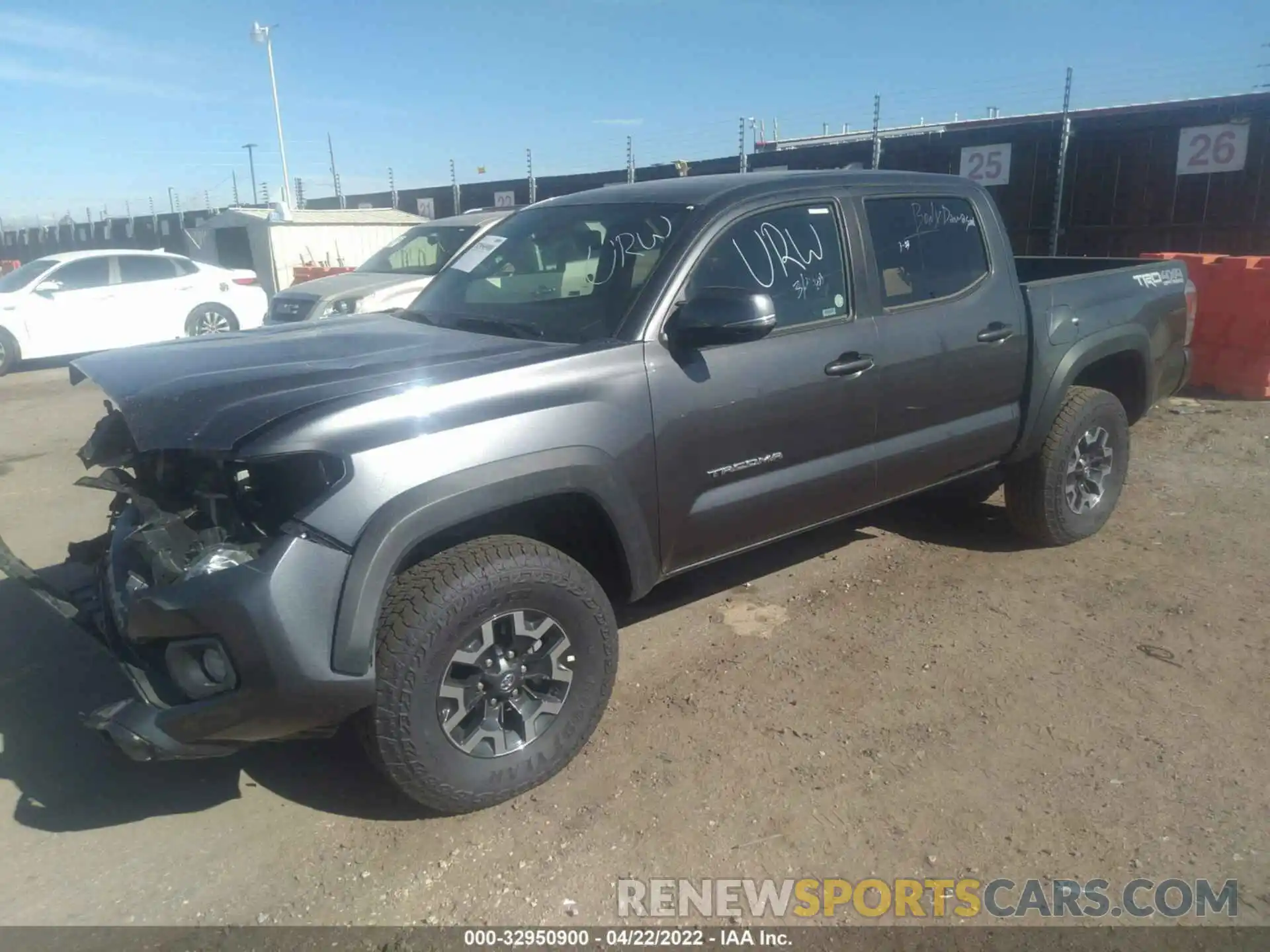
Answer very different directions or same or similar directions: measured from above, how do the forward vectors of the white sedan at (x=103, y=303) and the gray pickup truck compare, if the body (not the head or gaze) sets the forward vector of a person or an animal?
same or similar directions

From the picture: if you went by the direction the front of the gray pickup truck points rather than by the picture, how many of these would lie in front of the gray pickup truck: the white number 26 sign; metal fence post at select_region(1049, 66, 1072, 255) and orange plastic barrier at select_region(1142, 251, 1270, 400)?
0

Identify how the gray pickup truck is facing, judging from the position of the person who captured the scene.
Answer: facing the viewer and to the left of the viewer

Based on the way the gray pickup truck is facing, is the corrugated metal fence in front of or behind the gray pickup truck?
behind

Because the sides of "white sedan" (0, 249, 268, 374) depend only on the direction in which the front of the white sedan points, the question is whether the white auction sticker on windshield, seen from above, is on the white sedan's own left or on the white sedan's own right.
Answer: on the white sedan's own left

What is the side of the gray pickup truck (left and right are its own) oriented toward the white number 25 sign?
back

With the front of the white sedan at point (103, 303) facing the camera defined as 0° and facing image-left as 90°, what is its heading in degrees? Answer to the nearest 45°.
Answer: approximately 45°

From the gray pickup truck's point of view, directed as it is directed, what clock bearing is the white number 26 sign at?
The white number 26 sign is roughly at 6 o'clock from the gray pickup truck.

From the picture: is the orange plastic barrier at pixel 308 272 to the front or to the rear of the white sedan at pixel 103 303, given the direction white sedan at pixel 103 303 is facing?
to the rear

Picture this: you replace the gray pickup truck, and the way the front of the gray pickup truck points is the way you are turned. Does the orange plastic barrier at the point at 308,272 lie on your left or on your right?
on your right

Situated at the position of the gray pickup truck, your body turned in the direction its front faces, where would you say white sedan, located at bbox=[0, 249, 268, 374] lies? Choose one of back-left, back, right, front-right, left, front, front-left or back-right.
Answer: right
